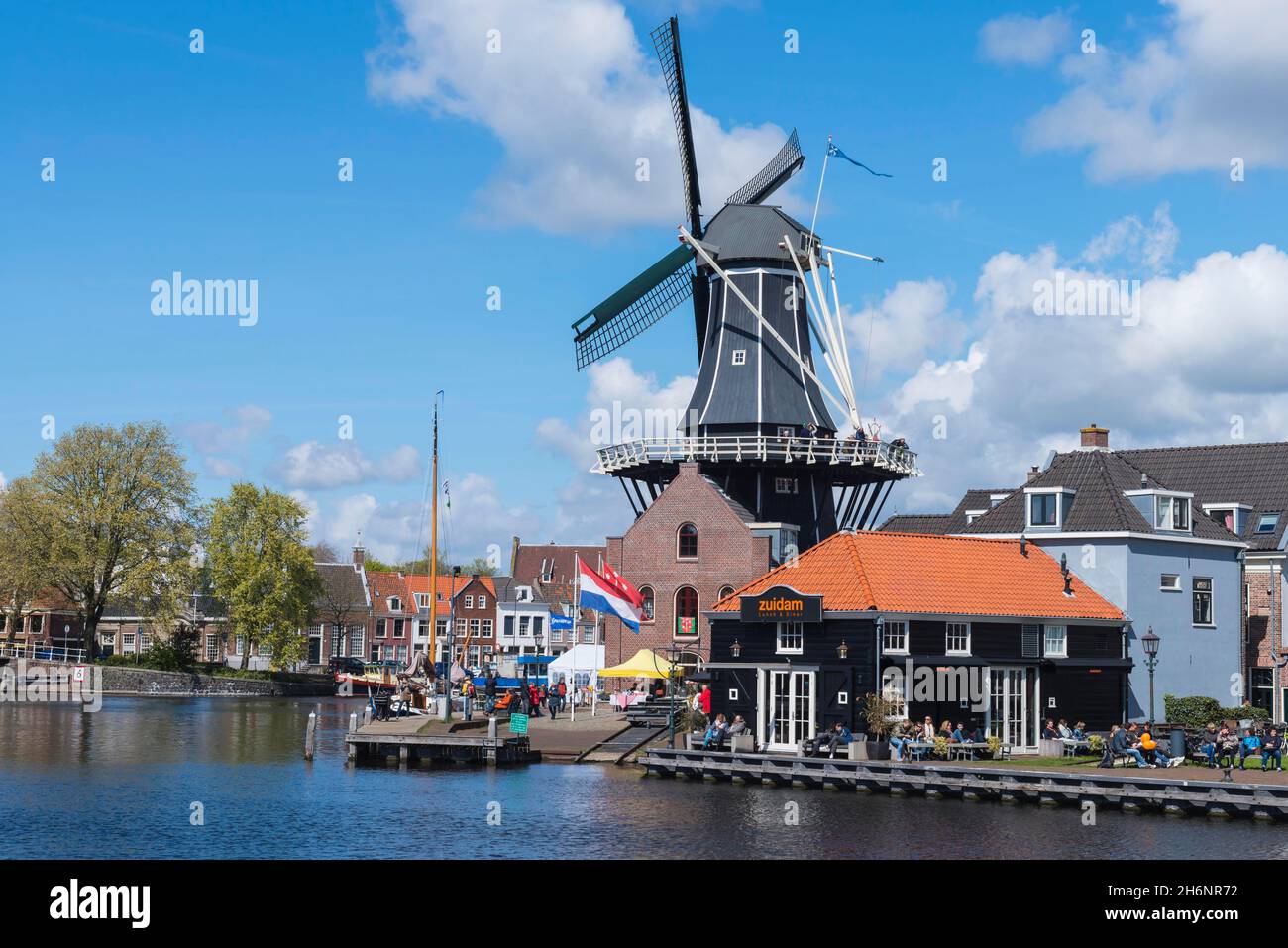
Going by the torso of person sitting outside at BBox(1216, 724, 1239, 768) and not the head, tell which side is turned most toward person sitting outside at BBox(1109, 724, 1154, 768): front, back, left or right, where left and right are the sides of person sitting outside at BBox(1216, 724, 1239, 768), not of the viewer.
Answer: right

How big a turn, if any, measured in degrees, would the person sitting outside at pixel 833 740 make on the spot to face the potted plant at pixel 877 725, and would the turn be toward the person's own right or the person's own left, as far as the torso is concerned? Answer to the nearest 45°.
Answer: approximately 135° to the person's own left

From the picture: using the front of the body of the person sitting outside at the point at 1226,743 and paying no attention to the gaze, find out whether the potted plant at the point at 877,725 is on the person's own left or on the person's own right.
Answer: on the person's own right

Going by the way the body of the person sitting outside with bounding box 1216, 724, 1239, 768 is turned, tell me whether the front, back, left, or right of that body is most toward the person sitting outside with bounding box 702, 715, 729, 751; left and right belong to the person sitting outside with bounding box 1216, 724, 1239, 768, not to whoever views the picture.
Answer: right
